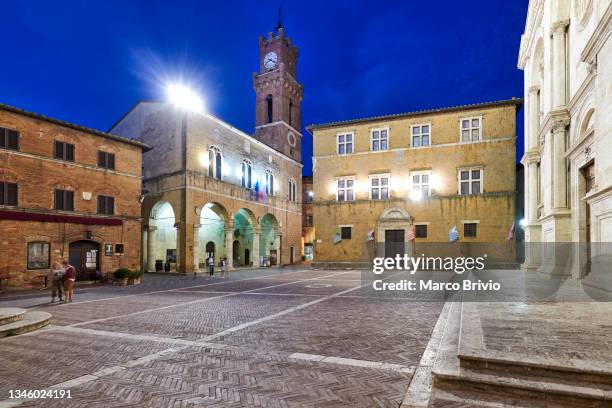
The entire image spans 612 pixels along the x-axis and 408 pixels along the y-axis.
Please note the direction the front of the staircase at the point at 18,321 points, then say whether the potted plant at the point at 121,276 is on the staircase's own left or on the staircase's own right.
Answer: on the staircase's own left

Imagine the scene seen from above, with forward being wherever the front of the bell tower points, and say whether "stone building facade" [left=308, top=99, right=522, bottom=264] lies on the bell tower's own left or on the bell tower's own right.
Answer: on the bell tower's own left

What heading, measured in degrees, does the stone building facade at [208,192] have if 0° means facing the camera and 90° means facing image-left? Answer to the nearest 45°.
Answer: approximately 315°

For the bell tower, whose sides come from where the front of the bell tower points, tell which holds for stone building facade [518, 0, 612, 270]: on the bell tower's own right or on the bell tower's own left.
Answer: on the bell tower's own left

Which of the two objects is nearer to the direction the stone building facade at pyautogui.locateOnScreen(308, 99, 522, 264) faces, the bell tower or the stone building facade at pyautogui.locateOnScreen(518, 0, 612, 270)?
the stone building facade

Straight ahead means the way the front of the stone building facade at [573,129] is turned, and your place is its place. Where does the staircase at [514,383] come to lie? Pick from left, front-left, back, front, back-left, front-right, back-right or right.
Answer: front-left

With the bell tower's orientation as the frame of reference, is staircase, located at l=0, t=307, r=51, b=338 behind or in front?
in front
